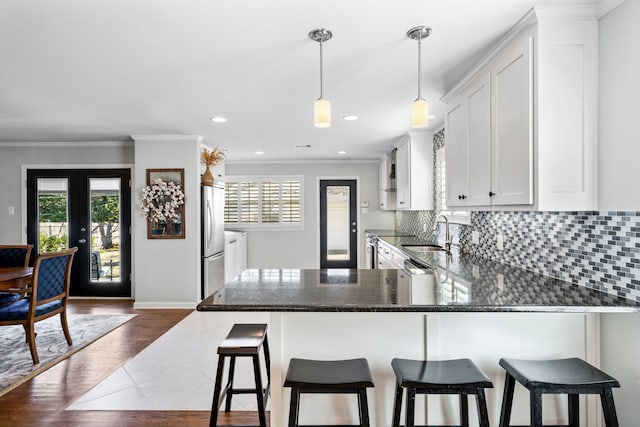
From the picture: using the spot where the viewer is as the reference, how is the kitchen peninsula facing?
facing the viewer

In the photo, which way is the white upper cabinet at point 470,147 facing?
to the viewer's left

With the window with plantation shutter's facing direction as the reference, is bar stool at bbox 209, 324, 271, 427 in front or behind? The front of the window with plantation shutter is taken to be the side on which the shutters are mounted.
in front

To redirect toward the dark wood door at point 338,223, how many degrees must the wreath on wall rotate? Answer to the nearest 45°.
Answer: approximately 135° to its left

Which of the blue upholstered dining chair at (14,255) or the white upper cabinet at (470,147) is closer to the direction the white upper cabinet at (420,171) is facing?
the blue upholstered dining chair

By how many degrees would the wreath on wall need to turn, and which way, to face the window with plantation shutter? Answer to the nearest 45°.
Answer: approximately 135° to its left

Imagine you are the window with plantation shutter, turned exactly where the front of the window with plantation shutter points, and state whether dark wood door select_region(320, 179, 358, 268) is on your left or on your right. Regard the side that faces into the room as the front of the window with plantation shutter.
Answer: on your left

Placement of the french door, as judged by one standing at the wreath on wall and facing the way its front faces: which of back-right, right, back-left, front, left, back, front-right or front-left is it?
back-right

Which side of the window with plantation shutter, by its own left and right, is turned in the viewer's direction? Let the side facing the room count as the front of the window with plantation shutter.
front

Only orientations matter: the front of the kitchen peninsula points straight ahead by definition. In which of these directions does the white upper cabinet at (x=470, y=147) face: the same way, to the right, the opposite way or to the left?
to the right

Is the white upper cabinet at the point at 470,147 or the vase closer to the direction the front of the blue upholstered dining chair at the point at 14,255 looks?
the white upper cabinet

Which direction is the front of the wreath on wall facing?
toward the camera

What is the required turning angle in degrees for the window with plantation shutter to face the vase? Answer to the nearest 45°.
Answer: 0° — it already faces it

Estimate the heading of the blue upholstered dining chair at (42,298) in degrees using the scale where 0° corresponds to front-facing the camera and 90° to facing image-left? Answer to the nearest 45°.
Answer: approximately 135°
